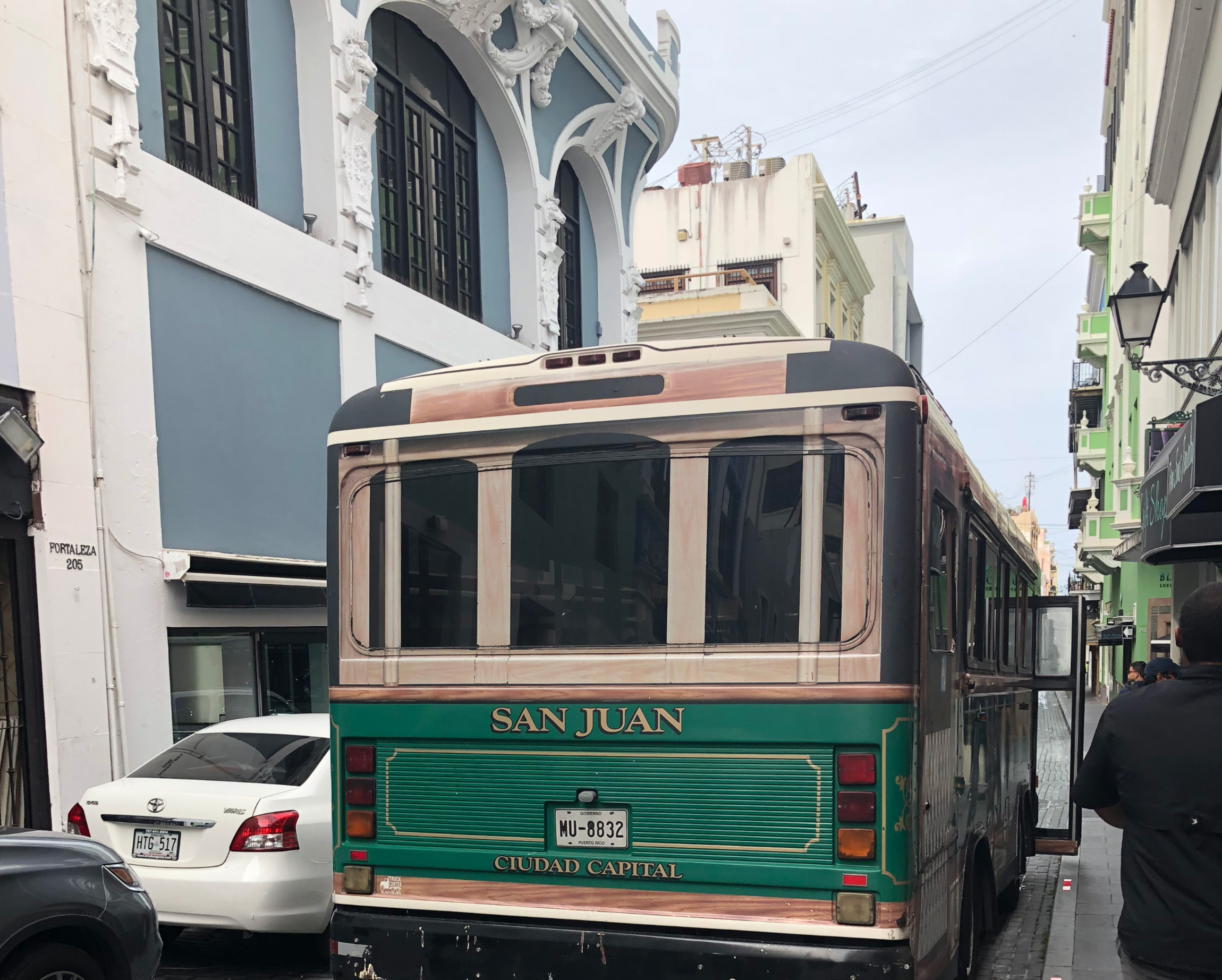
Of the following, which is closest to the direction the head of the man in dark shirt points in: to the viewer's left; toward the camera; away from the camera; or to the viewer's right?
away from the camera

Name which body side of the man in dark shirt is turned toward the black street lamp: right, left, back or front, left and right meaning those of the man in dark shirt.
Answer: front

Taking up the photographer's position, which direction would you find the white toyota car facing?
facing away from the viewer and to the right of the viewer

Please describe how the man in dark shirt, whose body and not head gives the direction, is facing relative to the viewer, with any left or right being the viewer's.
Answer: facing away from the viewer

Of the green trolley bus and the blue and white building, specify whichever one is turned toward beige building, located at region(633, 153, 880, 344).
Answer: the green trolley bus

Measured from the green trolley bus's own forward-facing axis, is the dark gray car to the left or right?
on its left

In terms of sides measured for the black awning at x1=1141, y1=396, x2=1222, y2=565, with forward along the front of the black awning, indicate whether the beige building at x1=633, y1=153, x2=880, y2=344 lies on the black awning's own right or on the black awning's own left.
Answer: on the black awning's own right

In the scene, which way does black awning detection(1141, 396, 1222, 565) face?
to the viewer's left

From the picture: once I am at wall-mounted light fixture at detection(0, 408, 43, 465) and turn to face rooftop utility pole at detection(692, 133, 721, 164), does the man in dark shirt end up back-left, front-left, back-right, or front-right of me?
back-right
